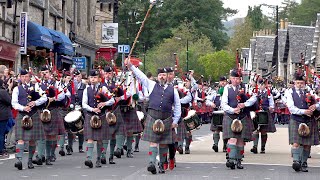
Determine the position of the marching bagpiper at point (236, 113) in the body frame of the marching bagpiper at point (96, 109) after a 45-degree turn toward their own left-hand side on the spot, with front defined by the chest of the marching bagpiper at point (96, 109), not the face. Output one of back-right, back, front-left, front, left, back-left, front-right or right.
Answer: front-left

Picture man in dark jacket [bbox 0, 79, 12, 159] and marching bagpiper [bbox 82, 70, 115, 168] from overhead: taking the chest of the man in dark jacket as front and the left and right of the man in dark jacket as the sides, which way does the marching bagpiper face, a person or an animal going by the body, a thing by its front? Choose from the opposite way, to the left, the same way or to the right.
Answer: to the right

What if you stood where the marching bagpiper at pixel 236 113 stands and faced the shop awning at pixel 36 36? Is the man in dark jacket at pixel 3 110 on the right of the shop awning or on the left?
left

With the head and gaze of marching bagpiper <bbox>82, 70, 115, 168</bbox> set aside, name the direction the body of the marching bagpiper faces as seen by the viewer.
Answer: toward the camera

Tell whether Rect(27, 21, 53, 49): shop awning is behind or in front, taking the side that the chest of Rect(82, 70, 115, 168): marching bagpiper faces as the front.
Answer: behind

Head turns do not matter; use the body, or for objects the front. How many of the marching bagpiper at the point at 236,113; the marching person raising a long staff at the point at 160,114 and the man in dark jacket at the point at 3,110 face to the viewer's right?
1

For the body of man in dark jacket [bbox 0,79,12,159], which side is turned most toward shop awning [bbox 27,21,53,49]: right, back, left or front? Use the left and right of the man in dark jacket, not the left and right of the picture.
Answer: left

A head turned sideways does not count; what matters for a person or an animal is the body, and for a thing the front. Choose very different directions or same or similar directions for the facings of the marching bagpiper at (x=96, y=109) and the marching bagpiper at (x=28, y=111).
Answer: same or similar directions

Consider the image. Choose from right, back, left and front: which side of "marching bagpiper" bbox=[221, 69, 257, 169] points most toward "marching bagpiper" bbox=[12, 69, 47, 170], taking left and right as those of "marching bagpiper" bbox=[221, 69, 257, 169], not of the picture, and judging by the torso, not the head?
right

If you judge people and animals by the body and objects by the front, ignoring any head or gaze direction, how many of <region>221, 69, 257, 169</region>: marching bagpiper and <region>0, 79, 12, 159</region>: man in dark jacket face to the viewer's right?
1

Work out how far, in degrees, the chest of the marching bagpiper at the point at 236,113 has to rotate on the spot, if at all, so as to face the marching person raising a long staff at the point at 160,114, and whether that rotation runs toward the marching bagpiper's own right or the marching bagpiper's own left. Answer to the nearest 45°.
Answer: approximately 45° to the marching bagpiper's own right

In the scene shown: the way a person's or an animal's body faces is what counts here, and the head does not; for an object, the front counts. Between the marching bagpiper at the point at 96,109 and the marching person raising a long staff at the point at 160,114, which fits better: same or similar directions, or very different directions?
same or similar directions

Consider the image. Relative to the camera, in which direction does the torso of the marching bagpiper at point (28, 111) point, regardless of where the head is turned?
toward the camera

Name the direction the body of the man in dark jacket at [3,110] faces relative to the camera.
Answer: to the viewer's right
